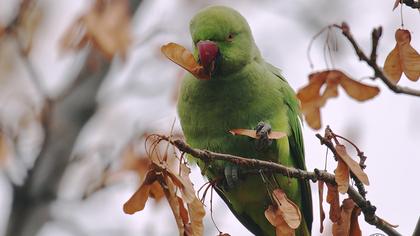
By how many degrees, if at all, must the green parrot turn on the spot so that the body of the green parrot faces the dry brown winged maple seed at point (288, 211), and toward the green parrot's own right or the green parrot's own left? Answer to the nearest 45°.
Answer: approximately 45° to the green parrot's own left

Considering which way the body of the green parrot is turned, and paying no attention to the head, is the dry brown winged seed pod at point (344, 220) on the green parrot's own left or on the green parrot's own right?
on the green parrot's own left

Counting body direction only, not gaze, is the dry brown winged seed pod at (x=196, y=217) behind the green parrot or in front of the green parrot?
in front

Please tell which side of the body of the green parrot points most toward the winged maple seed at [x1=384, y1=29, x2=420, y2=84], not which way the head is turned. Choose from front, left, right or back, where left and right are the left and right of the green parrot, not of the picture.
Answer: left

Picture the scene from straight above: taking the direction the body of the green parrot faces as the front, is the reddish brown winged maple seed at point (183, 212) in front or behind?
in front

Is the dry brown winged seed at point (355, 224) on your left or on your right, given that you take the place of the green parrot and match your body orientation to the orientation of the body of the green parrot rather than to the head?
on your left

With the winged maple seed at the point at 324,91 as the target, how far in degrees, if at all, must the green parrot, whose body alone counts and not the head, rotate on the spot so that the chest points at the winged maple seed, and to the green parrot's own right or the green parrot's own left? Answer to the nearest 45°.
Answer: approximately 90° to the green parrot's own left

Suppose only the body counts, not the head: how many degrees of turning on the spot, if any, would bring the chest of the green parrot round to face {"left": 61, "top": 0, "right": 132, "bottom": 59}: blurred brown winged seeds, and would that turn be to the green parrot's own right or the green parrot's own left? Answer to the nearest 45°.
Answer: approximately 90° to the green parrot's own right

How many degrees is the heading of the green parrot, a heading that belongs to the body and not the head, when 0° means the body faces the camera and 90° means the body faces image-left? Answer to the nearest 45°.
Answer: approximately 45°
